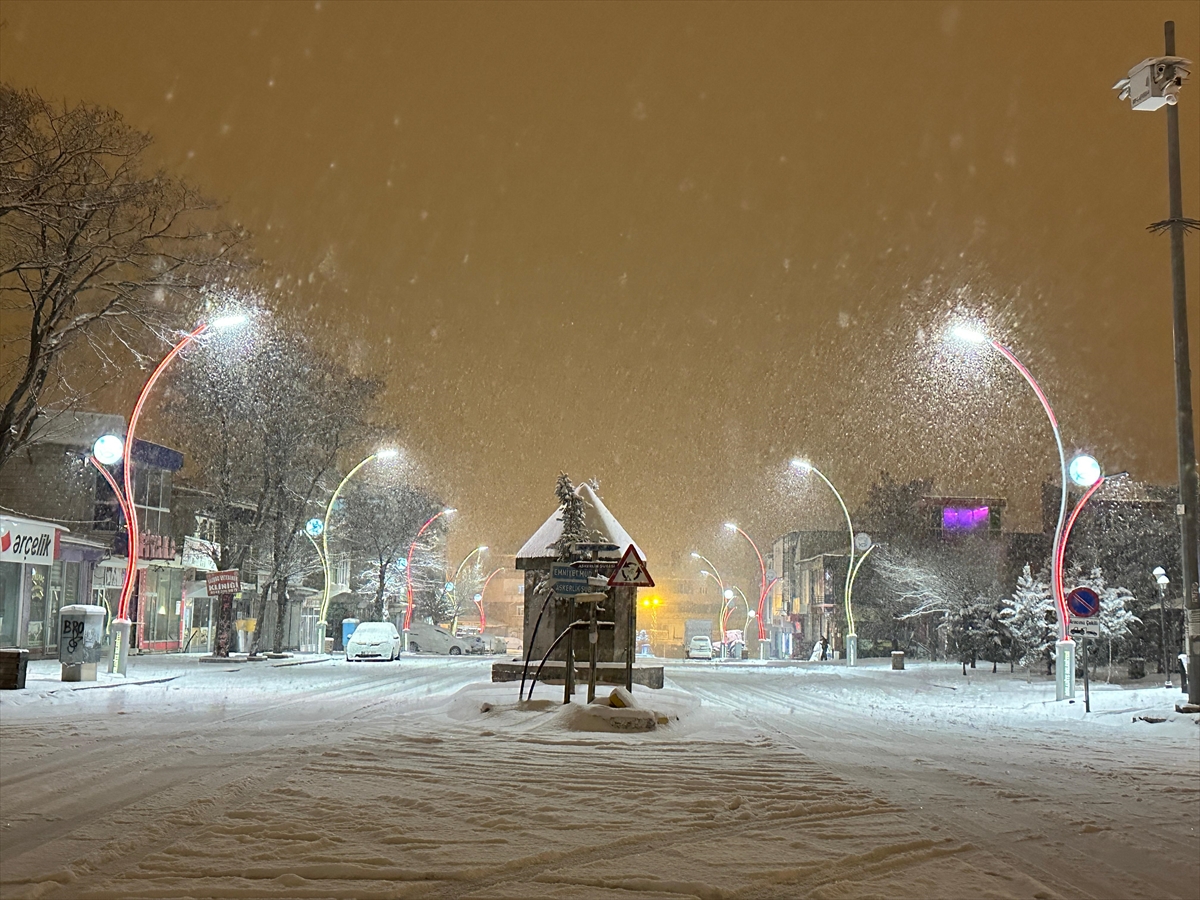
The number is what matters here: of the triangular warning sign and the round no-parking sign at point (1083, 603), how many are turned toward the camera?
2

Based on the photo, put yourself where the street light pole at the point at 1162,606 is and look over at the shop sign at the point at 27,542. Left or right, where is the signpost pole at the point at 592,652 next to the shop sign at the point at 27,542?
left

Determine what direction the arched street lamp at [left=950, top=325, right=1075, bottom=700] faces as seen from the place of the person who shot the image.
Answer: facing to the left of the viewer

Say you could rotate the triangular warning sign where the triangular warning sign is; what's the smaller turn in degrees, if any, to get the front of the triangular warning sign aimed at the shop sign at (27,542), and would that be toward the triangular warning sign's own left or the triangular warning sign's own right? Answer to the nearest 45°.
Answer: approximately 135° to the triangular warning sign's own right

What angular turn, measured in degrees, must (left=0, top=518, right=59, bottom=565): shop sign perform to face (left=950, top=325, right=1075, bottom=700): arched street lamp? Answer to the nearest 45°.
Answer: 0° — it already faces it

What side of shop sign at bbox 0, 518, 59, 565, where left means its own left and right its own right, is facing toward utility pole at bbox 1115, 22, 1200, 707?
front

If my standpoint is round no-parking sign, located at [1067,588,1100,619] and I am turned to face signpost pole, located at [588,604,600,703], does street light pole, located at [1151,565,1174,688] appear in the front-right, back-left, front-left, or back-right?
back-right

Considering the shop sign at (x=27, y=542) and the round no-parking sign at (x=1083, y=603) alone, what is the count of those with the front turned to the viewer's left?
0

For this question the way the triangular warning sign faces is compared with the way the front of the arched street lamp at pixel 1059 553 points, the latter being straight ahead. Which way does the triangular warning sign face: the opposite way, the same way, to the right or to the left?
to the left

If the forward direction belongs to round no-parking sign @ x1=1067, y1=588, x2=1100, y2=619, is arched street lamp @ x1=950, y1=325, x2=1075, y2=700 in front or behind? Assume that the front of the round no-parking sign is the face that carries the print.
behind

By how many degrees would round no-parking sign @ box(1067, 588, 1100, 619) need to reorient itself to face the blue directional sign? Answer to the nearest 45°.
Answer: approximately 45° to its right
